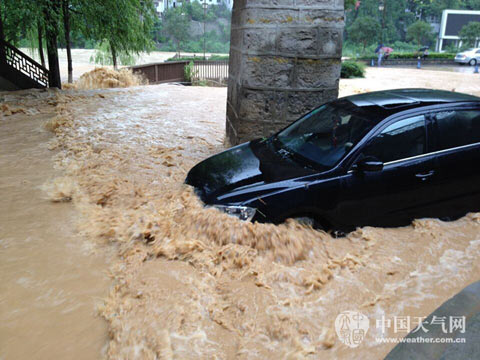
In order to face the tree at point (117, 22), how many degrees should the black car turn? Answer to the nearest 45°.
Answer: approximately 90° to its right

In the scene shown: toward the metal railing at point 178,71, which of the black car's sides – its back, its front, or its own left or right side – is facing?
right

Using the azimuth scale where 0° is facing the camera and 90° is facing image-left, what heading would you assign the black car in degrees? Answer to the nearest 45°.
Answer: approximately 45°

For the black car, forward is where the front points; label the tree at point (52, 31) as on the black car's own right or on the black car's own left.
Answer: on the black car's own right

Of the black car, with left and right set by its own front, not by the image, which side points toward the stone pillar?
right

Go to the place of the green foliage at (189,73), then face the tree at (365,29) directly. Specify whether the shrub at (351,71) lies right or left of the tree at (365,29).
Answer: right

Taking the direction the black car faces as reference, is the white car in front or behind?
behind

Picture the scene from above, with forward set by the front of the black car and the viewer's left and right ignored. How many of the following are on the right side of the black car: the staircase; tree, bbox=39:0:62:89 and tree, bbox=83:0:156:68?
3

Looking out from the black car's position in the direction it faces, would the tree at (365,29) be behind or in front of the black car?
behind

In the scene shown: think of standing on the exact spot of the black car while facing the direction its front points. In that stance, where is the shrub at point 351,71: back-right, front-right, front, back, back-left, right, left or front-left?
back-right
